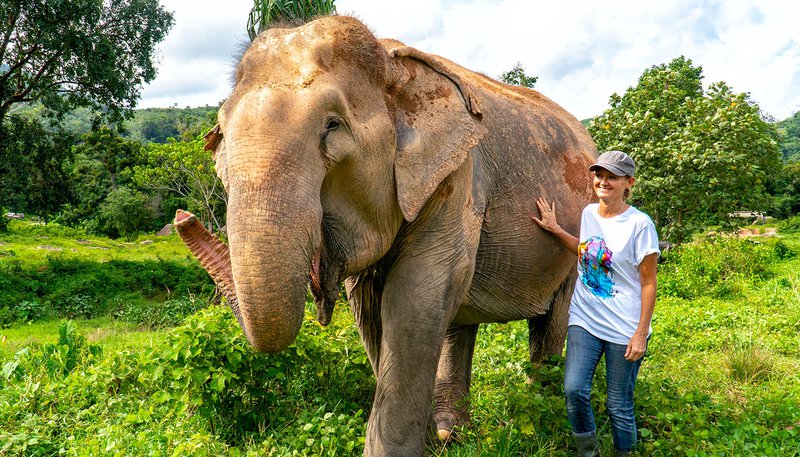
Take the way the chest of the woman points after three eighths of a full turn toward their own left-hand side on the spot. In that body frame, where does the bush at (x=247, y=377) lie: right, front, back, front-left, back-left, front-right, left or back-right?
back

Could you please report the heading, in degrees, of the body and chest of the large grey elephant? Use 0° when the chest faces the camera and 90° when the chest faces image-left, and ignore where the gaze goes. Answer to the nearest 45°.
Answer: approximately 45°

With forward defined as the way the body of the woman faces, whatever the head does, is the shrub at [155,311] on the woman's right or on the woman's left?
on the woman's right

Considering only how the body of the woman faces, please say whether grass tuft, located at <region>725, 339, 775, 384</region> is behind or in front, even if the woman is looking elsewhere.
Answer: behind

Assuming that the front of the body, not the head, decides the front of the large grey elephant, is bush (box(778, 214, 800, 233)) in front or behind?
behind

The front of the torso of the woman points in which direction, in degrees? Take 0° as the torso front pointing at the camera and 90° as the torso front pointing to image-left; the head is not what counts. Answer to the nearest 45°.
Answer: approximately 45°

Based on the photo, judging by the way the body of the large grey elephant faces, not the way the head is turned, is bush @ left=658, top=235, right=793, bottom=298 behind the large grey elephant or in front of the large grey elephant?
behind

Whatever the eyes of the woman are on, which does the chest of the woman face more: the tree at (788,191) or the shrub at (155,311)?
the shrub

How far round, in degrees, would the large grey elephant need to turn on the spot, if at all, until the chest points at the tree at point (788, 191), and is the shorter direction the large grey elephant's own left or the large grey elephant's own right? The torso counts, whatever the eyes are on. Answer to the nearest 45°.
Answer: approximately 180°

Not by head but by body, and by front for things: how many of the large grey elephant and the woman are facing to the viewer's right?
0

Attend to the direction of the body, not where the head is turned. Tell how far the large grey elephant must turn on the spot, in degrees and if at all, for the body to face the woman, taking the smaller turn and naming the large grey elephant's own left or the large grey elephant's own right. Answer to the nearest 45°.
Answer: approximately 135° to the large grey elephant's own left
